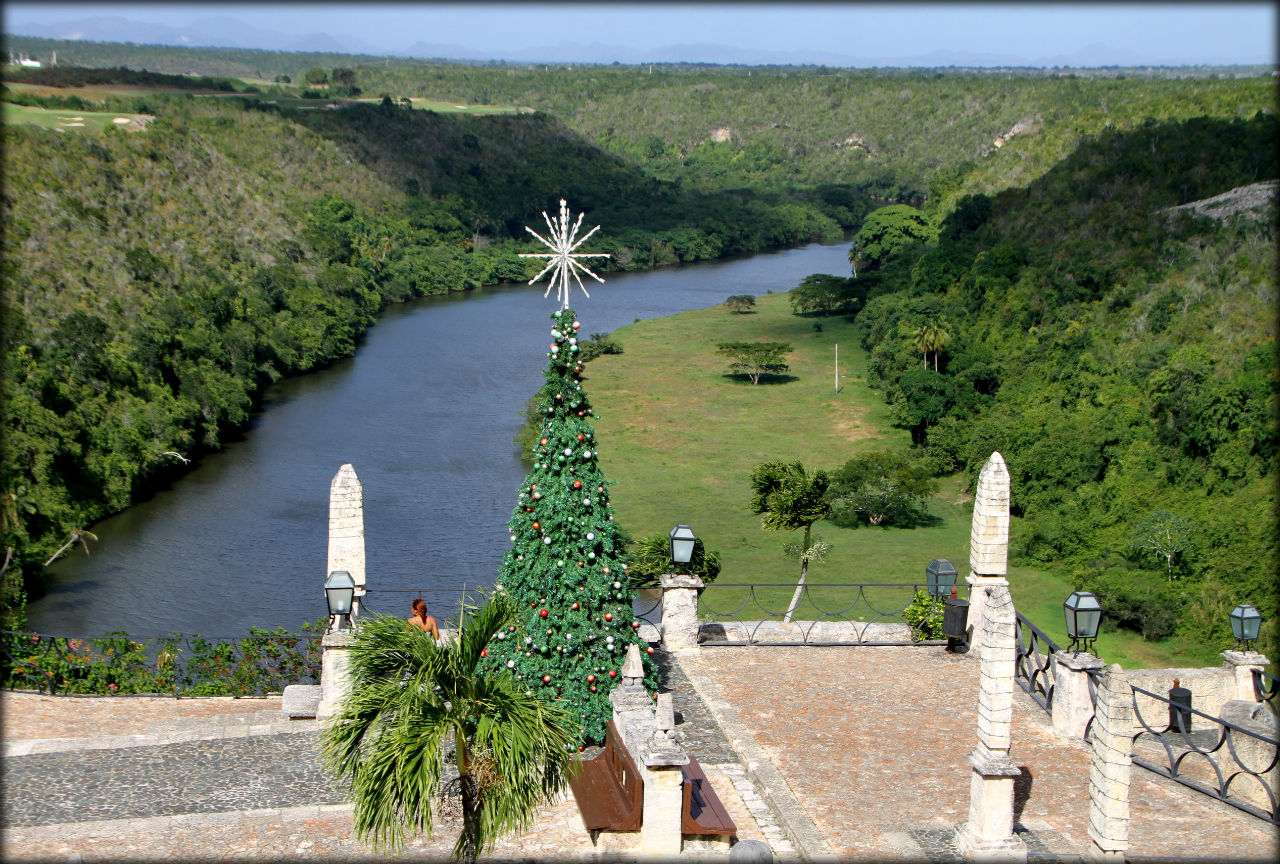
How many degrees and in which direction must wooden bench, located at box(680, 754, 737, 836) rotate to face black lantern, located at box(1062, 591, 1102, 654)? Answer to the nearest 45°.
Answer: approximately 45° to its left

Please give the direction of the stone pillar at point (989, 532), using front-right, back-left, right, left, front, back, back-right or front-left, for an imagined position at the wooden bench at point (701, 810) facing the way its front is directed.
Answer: front-left

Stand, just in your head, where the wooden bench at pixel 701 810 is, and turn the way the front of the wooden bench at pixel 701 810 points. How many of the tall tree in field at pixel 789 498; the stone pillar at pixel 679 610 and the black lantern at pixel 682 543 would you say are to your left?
3

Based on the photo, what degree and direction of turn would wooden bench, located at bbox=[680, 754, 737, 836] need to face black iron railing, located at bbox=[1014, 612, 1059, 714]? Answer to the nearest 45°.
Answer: approximately 45° to its left

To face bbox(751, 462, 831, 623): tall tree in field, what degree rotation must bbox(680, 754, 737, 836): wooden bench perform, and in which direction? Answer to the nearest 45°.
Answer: approximately 90° to its left

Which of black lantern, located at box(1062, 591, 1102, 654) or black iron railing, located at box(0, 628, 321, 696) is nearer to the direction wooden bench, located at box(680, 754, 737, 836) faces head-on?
the black lantern

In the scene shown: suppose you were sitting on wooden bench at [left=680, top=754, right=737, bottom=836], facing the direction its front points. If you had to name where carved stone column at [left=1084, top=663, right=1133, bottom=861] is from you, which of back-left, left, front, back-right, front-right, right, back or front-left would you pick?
front

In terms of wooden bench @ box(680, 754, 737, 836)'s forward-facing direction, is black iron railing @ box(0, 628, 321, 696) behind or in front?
behind

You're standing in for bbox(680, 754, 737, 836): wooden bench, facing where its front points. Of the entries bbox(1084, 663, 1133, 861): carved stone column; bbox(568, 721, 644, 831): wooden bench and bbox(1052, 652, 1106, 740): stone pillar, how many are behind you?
1

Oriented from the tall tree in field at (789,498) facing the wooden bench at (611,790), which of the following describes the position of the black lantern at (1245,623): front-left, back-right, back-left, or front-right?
front-left

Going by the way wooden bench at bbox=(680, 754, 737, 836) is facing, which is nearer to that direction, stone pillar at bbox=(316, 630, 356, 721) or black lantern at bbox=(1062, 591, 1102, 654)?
the black lantern

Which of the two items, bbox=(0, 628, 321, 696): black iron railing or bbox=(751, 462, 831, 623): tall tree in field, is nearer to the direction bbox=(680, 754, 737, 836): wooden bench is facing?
the tall tree in field

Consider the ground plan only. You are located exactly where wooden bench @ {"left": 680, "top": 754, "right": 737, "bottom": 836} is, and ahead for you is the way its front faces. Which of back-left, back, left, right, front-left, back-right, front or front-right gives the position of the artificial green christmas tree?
back-left

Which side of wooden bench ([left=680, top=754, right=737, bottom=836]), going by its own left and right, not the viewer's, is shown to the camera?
right

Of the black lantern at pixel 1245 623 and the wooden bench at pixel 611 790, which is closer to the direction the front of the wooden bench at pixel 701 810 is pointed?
the black lantern

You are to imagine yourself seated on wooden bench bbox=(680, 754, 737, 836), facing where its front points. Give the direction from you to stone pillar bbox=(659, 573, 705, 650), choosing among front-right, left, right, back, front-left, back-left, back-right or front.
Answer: left
